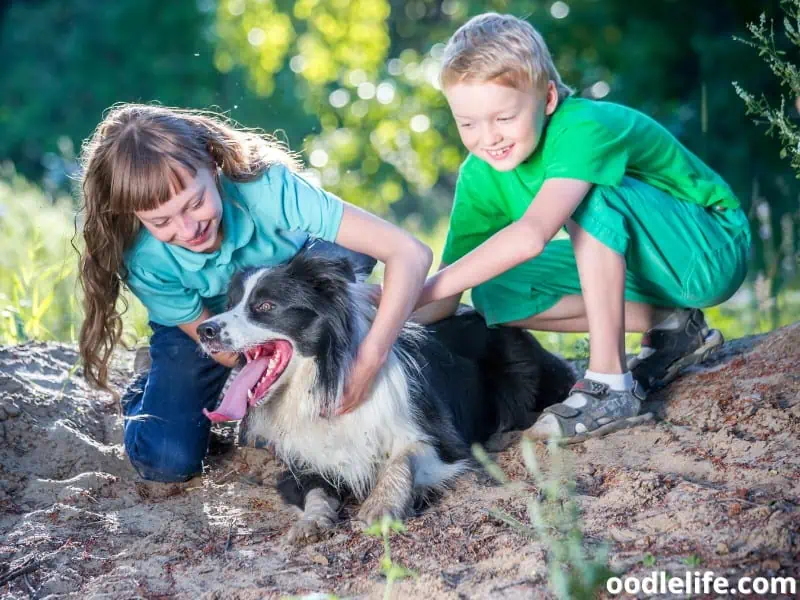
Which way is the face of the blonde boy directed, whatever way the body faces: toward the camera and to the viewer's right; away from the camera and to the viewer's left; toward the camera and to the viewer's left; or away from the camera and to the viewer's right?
toward the camera and to the viewer's left

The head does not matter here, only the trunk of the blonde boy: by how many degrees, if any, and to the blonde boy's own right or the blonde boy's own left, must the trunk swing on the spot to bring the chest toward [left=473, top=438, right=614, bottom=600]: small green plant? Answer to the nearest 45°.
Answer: approximately 45° to the blonde boy's own left

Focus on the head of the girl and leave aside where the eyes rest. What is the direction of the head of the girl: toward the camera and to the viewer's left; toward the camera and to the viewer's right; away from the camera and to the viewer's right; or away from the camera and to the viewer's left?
toward the camera and to the viewer's right

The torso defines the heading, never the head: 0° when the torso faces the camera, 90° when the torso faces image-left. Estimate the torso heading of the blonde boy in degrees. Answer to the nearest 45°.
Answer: approximately 45°

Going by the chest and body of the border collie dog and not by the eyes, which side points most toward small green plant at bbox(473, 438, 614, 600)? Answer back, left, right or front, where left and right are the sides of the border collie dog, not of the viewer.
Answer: left

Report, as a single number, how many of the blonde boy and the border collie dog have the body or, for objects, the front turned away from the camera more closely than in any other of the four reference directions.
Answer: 0
